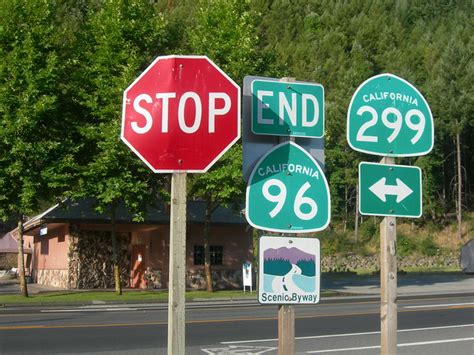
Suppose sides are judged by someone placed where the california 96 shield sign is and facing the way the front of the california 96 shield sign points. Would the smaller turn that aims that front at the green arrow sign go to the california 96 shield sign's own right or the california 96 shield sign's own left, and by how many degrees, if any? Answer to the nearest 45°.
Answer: approximately 135° to the california 96 shield sign's own left

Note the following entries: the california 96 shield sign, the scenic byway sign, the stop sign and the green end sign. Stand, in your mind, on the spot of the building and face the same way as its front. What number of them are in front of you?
4

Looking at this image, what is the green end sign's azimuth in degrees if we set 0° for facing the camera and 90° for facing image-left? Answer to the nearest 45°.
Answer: approximately 0°

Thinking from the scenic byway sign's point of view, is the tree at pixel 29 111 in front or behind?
behind

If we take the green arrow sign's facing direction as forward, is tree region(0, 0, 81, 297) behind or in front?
behind

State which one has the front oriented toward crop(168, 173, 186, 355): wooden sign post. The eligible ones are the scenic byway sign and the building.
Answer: the building

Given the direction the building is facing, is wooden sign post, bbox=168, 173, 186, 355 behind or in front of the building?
in front
